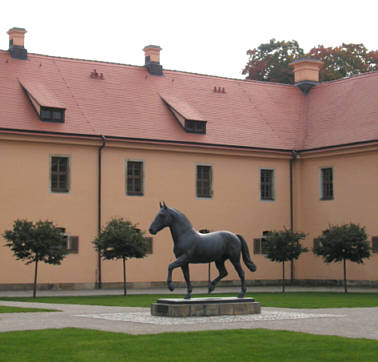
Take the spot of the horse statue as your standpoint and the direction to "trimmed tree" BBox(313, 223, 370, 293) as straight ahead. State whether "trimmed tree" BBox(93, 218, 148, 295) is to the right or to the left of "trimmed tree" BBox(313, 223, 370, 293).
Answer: left

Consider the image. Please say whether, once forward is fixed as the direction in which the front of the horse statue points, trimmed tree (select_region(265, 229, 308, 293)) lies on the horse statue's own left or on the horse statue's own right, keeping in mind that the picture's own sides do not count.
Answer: on the horse statue's own right

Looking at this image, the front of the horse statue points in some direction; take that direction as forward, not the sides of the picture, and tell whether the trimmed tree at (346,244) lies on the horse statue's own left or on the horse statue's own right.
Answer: on the horse statue's own right

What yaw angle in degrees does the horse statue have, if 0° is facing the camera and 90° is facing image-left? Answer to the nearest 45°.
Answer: approximately 90°

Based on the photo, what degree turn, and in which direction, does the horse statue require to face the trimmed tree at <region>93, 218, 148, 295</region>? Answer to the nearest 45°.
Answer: approximately 90° to its right

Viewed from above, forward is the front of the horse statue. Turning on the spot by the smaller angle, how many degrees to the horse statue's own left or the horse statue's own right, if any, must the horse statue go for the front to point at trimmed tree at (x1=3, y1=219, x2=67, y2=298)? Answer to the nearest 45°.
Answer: approximately 45° to the horse statue's own right
